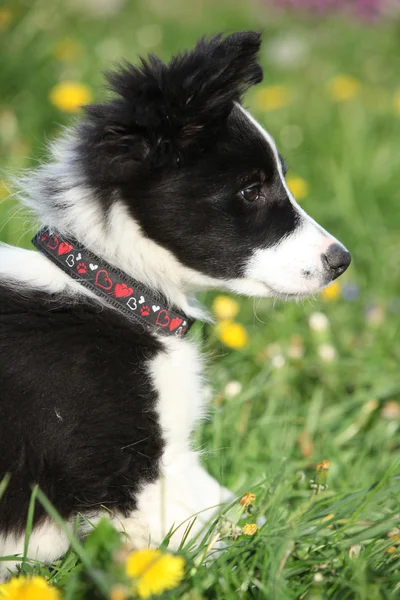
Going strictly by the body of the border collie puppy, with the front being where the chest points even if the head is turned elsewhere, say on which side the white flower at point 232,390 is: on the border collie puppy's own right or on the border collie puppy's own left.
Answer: on the border collie puppy's own left

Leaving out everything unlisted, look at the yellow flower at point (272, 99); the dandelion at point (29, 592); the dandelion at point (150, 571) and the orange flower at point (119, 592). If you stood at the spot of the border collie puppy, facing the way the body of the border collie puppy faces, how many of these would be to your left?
1

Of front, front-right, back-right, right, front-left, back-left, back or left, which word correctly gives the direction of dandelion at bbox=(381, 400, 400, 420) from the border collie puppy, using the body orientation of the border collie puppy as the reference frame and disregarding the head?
front-left

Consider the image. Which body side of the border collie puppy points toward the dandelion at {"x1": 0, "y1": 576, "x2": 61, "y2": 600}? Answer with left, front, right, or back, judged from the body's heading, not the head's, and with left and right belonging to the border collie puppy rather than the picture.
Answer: right

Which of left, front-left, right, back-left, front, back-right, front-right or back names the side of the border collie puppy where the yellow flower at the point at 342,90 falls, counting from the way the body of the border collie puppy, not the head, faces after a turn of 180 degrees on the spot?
right

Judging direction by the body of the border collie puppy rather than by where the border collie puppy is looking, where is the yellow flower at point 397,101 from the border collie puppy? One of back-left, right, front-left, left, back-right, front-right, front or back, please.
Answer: left

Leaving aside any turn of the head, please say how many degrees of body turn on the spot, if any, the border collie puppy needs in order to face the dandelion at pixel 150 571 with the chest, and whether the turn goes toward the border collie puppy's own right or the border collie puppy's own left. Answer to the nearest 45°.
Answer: approximately 45° to the border collie puppy's own right

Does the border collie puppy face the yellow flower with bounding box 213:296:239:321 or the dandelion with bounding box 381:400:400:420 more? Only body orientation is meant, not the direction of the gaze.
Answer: the dandelion

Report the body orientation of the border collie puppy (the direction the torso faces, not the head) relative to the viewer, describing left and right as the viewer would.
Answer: facing to the right of the viewer

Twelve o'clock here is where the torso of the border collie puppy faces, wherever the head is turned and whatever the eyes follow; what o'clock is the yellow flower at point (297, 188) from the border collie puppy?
The yellow flower is roughly at 9 o'clock from the border collie puppy.

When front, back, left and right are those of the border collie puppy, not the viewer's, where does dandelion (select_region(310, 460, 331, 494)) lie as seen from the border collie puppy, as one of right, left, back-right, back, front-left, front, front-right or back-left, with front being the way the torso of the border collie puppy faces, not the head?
front
